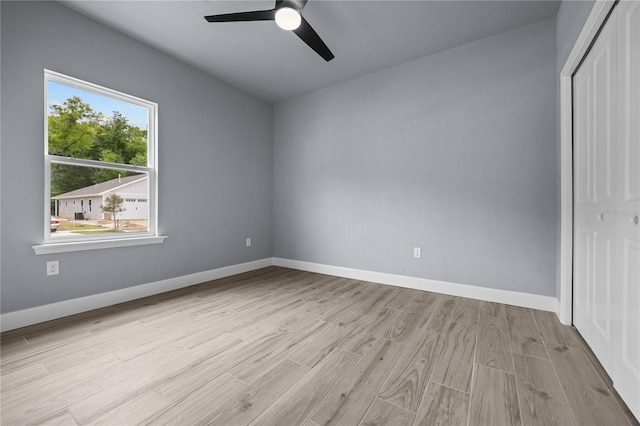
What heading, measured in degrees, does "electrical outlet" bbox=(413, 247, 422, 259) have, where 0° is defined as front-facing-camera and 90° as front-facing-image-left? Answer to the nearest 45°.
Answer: approximately 0°

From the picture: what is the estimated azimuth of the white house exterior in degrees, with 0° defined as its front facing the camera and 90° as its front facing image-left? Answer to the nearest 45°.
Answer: approximately 315°

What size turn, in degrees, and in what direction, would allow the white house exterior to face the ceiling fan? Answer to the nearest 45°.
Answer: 0° — it already faces it

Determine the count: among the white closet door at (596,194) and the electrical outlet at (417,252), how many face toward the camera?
1

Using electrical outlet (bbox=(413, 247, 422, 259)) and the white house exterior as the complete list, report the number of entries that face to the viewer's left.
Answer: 0

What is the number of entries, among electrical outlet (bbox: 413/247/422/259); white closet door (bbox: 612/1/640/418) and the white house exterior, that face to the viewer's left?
1

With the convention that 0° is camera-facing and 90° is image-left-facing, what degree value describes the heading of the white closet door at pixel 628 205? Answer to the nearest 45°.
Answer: approximately 90°

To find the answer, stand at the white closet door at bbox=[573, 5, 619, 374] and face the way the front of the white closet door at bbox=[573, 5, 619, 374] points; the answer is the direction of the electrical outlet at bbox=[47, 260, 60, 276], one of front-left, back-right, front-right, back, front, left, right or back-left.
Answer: front-left

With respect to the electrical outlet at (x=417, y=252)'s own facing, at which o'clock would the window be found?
The window is roughly at 2 o'clock from the electrical outlet.

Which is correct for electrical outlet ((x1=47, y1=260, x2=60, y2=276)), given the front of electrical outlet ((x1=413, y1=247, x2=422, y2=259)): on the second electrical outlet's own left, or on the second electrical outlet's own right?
on the second electrical outlet's own right

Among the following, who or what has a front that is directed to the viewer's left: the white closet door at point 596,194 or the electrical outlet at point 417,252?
the white closet door

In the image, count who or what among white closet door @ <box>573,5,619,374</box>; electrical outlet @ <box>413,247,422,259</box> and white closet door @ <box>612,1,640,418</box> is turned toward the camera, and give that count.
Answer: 1

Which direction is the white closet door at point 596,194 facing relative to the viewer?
to the viewer's left
